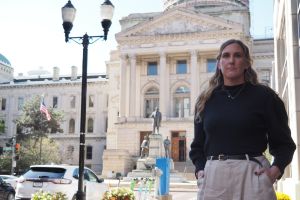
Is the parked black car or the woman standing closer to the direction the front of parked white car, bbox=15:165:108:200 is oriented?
the parked black car

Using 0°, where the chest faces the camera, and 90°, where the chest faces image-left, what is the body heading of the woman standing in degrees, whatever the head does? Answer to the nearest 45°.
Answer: approximately 45°

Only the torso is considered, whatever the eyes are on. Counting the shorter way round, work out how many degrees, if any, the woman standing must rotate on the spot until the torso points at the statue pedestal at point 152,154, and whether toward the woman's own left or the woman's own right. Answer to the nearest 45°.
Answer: approximately 135° to the woman's own right

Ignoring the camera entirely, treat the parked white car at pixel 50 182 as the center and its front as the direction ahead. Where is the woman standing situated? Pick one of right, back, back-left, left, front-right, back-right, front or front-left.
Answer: back-right

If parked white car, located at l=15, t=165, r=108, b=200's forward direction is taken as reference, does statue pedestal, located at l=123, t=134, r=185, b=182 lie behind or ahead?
ahead

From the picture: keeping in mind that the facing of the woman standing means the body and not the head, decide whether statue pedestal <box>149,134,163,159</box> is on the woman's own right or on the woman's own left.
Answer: on the woman's own right

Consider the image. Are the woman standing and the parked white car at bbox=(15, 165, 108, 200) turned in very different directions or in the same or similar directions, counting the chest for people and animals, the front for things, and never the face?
very different directions

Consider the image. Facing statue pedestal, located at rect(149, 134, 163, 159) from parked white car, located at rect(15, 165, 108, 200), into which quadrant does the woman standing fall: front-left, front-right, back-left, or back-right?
back-right
